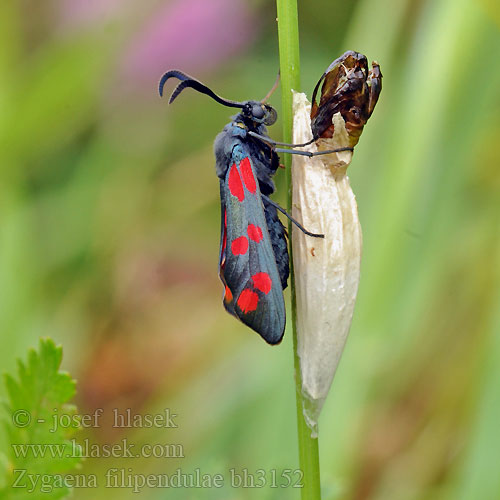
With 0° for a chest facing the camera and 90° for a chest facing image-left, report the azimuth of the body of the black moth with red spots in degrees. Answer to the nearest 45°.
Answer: approximately 270°
